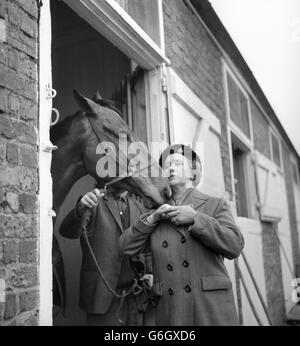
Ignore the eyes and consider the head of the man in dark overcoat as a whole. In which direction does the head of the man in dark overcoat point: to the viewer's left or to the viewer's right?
to the viewer's left

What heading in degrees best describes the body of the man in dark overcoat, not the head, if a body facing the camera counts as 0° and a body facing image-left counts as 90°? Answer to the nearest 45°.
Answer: approximately 45°
